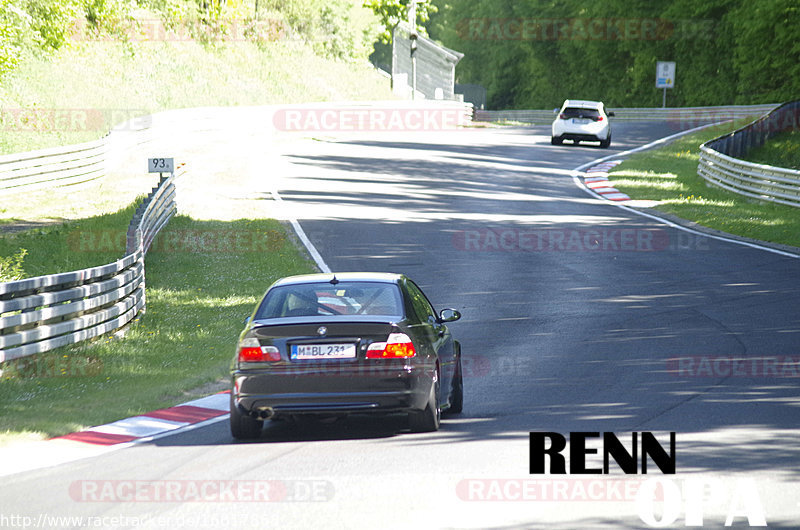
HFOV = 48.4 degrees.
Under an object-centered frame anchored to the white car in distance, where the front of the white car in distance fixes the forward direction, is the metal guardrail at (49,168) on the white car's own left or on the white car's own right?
on the white car's own left

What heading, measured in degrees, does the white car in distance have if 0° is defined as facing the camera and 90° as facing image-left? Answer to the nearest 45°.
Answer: approximately 180°

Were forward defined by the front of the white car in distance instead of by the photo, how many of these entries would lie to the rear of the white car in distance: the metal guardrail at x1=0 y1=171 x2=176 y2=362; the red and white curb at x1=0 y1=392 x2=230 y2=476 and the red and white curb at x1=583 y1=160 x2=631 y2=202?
3

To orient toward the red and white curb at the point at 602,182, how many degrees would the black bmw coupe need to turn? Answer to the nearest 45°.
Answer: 0° — it already faces it

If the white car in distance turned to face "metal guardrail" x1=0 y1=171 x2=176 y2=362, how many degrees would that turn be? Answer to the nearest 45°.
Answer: approximately 180°

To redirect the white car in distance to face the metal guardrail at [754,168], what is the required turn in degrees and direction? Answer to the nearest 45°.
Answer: approximately 135° to its right

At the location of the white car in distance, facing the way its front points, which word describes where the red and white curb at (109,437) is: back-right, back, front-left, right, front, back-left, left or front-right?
back

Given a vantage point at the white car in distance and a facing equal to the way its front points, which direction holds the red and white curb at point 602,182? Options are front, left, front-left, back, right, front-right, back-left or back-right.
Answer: back

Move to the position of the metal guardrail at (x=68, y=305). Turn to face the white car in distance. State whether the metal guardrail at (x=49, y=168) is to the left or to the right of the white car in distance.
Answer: left

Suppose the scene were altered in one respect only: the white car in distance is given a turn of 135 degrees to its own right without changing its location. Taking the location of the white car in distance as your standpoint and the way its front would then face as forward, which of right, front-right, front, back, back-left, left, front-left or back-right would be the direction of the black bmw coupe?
front-right

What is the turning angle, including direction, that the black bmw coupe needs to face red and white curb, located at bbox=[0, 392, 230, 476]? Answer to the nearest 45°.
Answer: approximately 90° to its left

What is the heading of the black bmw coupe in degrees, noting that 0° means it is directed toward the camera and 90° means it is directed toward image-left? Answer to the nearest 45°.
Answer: approximately 180°

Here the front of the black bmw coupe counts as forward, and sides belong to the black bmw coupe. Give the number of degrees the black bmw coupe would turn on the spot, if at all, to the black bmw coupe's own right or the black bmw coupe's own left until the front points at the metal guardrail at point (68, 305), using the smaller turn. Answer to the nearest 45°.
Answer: approximately 45° to the black bmw coupe's own left
